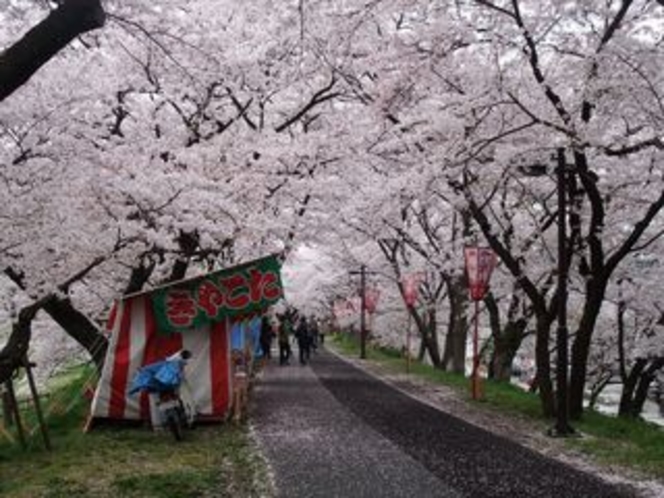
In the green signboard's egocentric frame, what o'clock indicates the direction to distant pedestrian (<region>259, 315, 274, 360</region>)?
The distant pedestrian is roughly at 6 o'clock from the green signboard.

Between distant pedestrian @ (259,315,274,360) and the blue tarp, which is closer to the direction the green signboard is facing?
the blue tarp

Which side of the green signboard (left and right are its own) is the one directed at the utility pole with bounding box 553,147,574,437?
left

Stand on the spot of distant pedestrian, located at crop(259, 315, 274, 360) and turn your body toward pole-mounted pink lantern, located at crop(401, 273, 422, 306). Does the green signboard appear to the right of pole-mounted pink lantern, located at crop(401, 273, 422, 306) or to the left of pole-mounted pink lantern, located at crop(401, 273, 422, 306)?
right

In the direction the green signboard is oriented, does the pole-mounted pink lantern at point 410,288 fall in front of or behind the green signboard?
behind

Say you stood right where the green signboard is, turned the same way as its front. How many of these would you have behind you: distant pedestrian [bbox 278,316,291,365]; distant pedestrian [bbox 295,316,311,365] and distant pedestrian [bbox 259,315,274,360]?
3

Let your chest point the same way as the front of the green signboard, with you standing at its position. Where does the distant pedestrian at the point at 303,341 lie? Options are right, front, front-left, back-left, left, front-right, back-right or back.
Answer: back

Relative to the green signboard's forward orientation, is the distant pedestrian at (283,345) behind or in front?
behind

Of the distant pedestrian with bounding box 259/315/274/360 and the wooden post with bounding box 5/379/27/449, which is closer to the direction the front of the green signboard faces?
the wooden post

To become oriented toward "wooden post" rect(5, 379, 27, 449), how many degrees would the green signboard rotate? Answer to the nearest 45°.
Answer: approximately 90° to its right

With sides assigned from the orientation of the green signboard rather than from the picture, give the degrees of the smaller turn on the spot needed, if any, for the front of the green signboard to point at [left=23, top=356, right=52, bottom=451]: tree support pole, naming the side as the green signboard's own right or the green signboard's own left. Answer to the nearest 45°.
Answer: approximately 45° to the green signboard's own right

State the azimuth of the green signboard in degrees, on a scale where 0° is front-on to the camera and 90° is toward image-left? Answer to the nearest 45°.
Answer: approximately 0°

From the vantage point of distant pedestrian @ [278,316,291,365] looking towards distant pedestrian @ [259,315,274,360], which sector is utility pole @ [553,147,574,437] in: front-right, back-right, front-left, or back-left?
back-left
